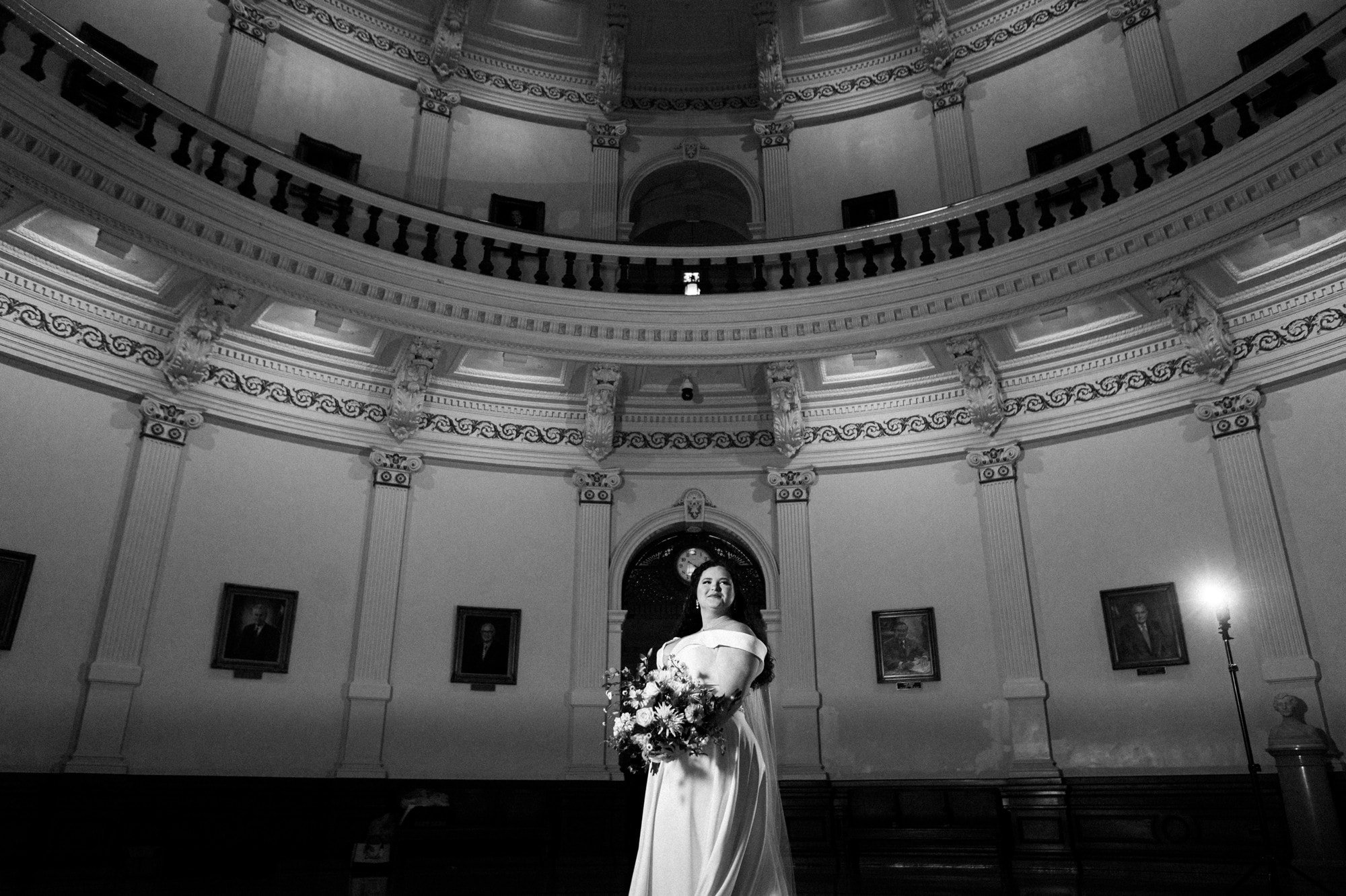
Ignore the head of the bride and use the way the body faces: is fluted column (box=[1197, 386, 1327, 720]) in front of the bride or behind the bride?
behind

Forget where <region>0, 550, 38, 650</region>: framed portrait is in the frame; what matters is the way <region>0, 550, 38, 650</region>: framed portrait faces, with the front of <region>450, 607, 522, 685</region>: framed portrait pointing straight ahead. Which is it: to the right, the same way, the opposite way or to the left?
to the left

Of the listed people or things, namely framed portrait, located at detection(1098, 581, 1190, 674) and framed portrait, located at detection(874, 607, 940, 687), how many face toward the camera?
2

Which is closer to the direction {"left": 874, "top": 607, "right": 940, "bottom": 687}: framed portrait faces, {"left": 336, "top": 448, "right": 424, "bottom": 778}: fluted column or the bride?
the bride

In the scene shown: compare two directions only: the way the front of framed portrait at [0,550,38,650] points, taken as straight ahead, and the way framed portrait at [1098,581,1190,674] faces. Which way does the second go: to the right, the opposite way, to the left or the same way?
to the right

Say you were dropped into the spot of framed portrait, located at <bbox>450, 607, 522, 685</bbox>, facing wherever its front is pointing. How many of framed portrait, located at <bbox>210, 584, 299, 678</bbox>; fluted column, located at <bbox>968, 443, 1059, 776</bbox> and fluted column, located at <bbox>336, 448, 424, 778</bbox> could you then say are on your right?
2

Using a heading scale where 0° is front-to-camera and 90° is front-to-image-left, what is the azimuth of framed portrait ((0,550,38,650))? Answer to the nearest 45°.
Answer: approximately 315°

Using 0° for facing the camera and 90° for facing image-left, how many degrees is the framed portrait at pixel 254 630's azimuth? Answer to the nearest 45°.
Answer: approximately 0°

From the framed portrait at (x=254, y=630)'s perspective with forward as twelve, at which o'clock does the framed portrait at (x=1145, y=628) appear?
the framed portrait at (x=1145, y=628) is roughly at 10 o'clock from the framed portrait at (x=254, y=630).

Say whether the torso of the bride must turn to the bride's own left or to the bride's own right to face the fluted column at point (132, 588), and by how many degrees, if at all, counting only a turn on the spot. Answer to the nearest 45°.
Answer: approximately 90° to the bride's own right
